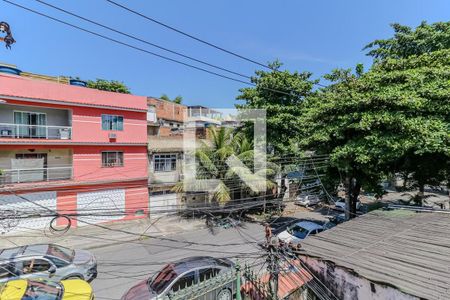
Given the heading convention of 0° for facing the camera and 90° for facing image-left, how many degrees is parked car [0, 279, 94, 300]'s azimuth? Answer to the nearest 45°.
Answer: approximately 270°

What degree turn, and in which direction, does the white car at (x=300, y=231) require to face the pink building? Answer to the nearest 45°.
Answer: approximately 45° to its right

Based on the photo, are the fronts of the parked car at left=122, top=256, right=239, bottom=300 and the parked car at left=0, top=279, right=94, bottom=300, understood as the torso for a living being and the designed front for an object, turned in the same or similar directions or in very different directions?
very different directions

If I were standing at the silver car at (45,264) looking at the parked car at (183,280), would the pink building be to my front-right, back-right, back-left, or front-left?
back-left

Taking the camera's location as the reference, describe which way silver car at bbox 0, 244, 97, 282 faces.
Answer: facing to the right of the viewer

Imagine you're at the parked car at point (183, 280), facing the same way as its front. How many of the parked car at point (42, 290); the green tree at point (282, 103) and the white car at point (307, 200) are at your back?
2

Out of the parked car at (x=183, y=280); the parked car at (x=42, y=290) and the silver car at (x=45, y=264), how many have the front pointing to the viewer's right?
2

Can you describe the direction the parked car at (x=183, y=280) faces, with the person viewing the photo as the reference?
facing the viewer and to the left of the viewer
